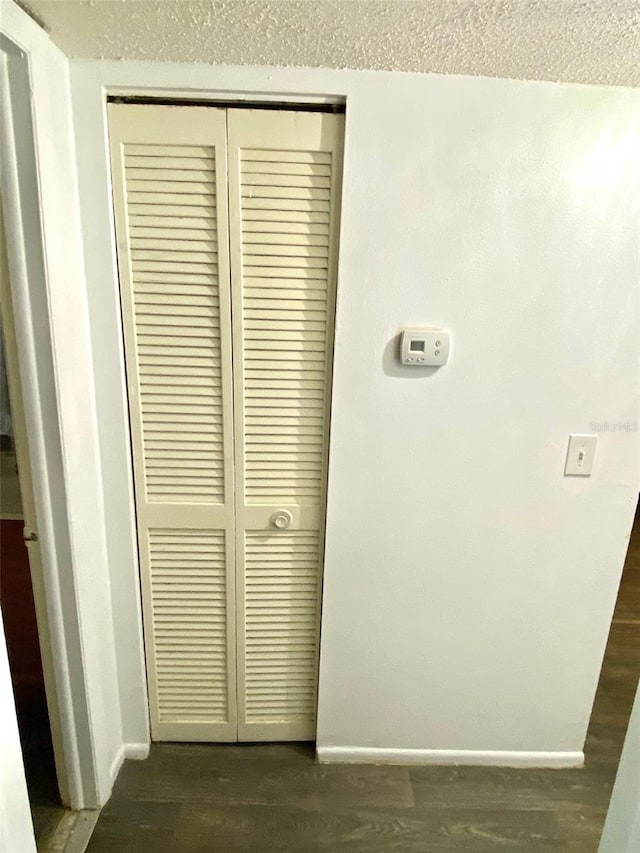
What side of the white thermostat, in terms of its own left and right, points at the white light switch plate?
left

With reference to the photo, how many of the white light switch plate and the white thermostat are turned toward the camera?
2

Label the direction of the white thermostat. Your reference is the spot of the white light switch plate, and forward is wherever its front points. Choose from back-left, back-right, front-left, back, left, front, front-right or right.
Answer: front-right

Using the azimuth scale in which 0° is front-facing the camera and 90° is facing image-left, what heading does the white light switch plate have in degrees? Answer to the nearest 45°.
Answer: approximately 0°
